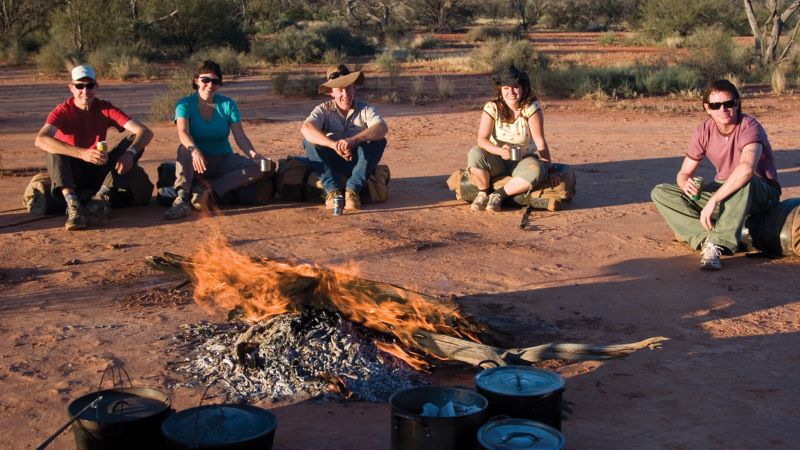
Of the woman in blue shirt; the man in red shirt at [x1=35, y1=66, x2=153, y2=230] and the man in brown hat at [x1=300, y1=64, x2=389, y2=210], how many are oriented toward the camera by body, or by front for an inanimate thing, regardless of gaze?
3

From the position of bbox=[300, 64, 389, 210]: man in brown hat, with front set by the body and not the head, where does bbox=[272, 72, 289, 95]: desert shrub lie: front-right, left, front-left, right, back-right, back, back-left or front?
back

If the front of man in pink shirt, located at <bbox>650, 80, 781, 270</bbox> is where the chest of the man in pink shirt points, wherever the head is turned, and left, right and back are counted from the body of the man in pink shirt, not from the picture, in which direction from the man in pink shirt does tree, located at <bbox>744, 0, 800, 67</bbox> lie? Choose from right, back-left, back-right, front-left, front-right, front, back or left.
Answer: back-right

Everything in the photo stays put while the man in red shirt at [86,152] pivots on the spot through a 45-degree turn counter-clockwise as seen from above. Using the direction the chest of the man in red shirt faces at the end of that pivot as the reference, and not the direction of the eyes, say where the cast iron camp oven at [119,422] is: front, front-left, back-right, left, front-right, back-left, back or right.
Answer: front-right

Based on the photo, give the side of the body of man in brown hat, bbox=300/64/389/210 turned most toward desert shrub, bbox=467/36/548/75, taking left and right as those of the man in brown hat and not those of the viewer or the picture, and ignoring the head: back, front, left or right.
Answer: back

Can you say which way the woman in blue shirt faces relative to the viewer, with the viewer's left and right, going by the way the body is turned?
facing the viewer

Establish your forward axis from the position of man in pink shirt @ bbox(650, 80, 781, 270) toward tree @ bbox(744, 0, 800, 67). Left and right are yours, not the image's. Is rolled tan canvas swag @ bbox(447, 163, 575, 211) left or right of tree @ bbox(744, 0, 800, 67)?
left

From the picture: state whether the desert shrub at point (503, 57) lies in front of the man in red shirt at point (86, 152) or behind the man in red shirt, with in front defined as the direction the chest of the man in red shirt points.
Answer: behind

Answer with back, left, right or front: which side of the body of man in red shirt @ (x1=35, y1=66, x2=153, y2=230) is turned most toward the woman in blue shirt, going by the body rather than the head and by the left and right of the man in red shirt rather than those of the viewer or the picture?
left

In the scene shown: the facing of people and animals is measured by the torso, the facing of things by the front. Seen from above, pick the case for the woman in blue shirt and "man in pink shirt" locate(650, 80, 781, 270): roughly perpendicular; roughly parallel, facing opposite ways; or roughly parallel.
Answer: roughly perpendicular

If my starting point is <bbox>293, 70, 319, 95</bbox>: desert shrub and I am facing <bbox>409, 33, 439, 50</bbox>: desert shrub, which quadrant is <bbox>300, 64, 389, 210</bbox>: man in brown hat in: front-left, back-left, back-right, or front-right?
back-right

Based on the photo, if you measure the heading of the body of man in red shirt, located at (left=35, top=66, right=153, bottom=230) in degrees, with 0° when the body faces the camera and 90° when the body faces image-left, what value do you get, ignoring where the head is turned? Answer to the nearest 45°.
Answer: approximately 0°

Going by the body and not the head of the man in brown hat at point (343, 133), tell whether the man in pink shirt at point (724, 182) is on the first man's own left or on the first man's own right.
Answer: on the first man's own left

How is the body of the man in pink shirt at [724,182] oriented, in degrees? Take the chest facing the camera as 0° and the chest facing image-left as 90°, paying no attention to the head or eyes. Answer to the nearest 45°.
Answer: approximately 45°

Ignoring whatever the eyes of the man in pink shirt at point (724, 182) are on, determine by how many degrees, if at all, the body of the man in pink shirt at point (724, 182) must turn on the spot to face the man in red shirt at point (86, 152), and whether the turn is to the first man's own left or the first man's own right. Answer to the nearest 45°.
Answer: approximately 45° to the first man's own right

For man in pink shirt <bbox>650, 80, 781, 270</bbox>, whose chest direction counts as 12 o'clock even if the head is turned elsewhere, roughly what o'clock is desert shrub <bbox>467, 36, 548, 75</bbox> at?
The desert shrub is roughly at 4 o'clock from the man in pink shirt.

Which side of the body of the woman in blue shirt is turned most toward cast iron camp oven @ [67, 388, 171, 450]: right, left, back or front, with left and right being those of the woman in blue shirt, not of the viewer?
front

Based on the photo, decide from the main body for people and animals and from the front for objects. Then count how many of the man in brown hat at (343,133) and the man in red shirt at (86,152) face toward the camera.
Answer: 2
